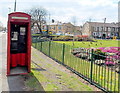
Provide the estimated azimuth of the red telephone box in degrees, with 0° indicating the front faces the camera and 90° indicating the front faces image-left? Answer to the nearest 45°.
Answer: approximately 0°

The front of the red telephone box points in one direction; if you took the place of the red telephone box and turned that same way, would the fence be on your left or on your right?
on your left
